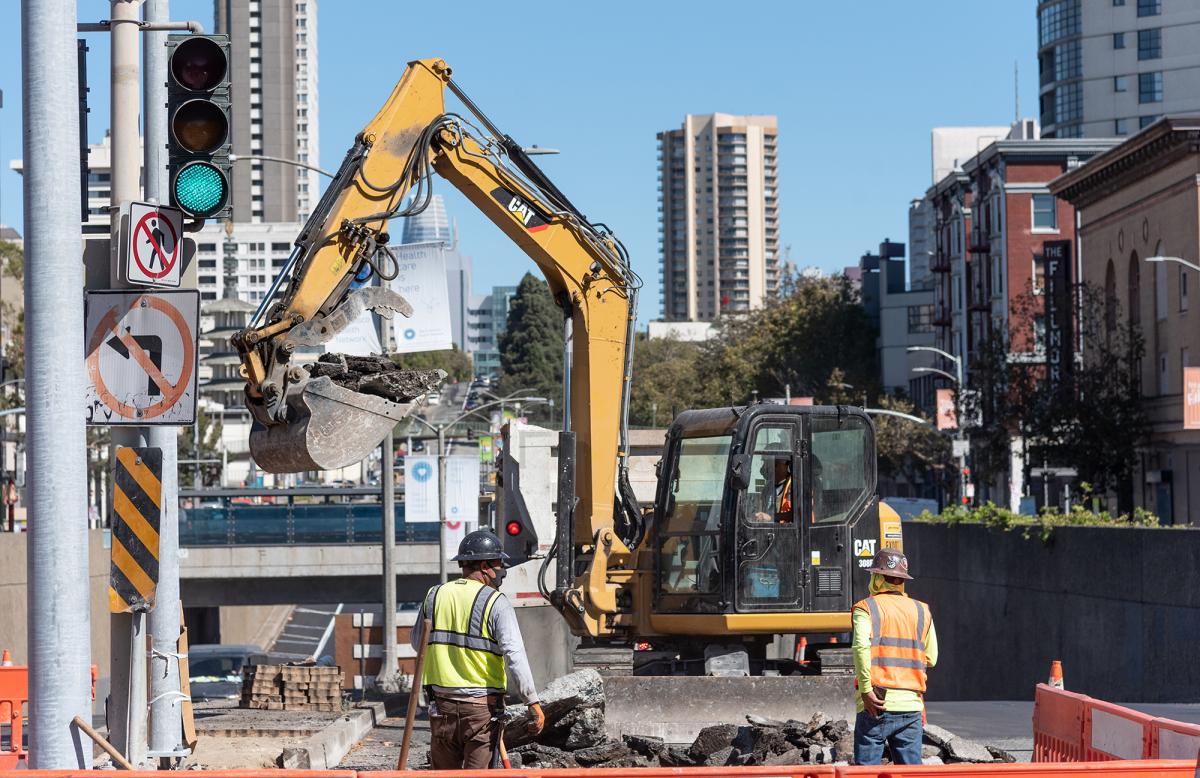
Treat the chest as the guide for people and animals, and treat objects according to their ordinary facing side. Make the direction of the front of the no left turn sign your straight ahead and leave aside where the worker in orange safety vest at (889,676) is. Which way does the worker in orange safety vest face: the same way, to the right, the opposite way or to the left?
the opposite way

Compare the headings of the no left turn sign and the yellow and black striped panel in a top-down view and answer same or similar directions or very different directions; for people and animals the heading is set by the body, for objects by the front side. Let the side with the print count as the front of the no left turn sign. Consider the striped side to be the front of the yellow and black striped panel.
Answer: same or similar directions

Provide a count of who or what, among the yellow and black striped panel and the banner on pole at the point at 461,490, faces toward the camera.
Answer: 2

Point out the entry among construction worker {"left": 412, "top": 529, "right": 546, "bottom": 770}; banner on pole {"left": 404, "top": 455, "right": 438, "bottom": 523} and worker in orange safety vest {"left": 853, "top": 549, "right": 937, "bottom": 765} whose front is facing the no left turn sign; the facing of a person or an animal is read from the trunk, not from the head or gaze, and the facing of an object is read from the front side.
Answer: the banner on pole

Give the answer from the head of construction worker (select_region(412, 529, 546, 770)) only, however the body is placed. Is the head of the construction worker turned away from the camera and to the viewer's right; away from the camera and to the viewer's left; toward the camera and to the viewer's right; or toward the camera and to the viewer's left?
away from the camera and to the viewer's right

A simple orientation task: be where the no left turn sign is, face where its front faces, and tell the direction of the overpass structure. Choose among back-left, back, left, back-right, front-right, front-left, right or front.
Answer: back

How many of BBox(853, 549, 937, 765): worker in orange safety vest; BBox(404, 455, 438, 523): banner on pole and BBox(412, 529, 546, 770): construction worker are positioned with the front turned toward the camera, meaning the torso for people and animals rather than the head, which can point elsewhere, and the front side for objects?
1

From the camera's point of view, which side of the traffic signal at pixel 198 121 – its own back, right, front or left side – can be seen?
front

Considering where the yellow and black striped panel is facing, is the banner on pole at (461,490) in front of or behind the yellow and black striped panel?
behind

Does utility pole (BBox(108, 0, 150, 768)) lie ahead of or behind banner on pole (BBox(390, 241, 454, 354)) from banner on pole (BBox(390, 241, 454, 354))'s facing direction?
ahead

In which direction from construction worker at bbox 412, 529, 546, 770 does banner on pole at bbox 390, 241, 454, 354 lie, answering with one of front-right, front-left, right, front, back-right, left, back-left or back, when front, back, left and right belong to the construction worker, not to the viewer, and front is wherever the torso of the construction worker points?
front-left

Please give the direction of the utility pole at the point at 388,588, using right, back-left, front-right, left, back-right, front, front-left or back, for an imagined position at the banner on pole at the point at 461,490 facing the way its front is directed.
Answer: front-right

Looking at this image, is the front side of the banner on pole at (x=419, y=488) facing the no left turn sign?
yes

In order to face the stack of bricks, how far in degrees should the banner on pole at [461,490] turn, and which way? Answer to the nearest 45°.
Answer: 0° — it already faces it

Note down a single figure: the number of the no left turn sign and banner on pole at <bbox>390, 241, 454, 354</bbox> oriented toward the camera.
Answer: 2

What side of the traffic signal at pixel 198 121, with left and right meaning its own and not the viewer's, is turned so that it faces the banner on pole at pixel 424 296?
back

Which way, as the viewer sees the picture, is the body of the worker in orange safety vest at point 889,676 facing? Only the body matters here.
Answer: away from the camera

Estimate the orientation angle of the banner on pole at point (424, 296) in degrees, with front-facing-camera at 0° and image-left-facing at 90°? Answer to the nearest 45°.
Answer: approximately 0°

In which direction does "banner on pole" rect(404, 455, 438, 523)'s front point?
toward the camera

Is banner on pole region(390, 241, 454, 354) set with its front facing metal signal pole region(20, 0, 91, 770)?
yes

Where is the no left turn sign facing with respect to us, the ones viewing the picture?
facing the viewer

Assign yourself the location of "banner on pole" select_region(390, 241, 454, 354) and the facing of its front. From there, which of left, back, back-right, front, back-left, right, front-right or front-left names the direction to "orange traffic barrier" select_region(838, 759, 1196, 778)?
front
